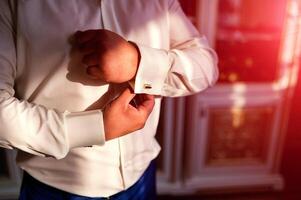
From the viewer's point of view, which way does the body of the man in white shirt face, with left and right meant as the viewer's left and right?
facing the viewer and to the right of the viewer
